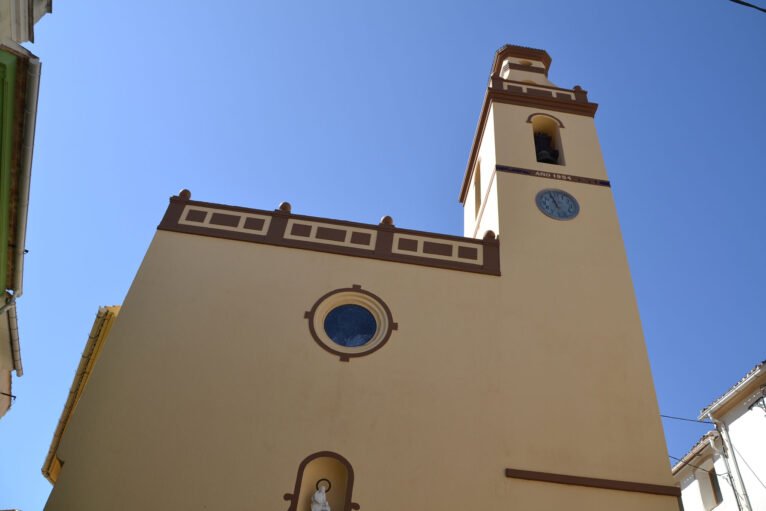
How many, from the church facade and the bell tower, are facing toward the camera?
2

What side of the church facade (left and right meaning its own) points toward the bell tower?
left

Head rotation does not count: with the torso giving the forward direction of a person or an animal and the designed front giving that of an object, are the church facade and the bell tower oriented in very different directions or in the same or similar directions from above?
same or similar directions

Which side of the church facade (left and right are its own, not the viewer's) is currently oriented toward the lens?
front

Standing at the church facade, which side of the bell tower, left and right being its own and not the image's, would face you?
right

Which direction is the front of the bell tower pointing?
toward the camera

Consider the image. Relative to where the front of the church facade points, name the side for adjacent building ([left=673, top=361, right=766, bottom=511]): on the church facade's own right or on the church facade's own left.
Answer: on the church facade's own left
